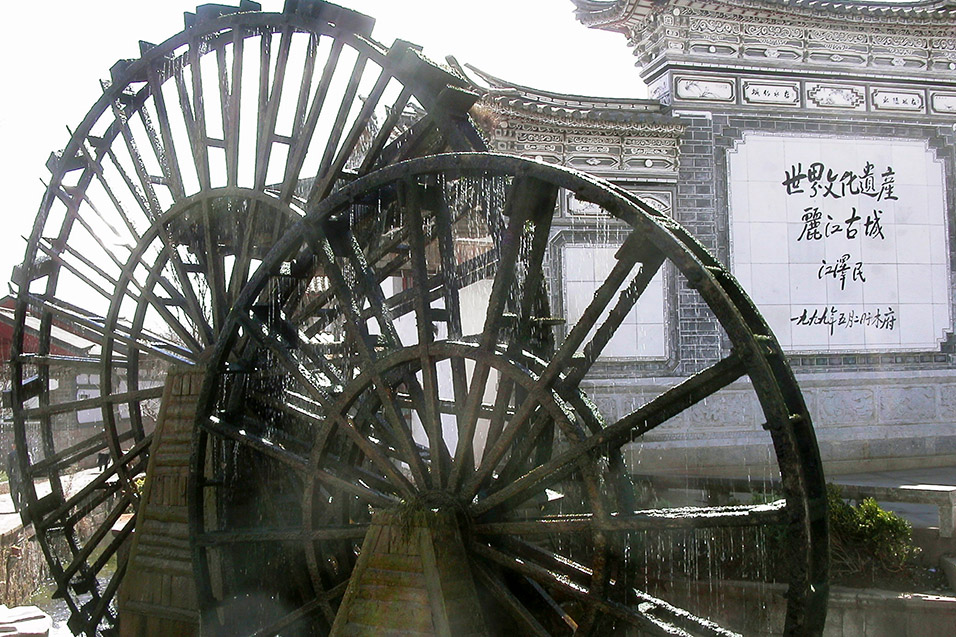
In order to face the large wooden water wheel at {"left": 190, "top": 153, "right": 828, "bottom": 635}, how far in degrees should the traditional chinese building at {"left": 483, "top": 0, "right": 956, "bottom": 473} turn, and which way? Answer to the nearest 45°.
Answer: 0° — it already faces it

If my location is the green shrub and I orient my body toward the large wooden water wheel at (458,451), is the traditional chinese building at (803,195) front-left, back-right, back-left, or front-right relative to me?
back-right

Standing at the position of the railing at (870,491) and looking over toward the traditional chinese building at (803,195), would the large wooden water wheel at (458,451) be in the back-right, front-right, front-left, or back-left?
back-left

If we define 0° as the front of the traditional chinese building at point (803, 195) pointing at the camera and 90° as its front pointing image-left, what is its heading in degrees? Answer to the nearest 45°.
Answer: approximately 0°

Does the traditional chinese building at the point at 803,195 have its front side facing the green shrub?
yes

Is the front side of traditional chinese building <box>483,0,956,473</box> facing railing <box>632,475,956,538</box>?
yes
